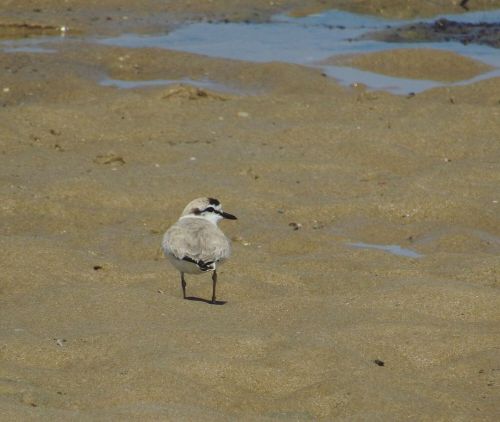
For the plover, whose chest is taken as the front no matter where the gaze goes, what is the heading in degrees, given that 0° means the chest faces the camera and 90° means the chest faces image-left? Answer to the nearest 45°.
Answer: approximately 180°
